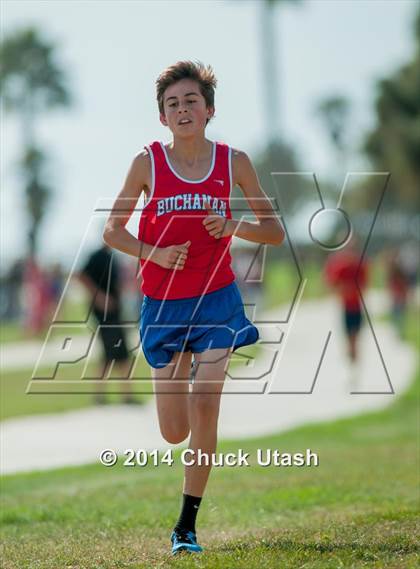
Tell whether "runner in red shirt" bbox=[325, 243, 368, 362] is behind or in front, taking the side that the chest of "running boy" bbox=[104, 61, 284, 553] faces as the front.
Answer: behind

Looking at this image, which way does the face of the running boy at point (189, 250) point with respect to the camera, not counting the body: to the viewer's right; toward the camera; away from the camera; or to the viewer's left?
toward the camera

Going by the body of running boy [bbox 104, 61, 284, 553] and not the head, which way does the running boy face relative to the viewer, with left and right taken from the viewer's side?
facing the viewer
